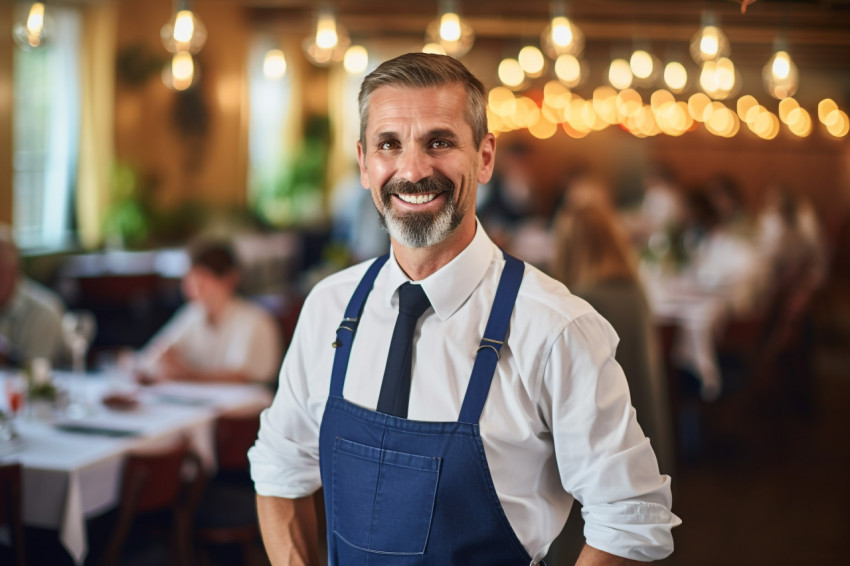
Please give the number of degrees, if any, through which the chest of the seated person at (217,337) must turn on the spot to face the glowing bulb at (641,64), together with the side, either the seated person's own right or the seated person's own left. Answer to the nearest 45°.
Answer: approximately 180°

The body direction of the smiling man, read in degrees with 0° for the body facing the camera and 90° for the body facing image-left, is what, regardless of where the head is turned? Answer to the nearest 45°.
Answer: approximately 45°

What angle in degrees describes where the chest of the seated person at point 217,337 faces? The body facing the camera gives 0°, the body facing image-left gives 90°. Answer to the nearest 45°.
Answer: approximately 45°

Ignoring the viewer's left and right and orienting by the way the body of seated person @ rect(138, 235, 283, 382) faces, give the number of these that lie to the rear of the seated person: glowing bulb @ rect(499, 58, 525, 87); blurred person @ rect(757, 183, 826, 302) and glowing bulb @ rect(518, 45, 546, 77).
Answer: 3

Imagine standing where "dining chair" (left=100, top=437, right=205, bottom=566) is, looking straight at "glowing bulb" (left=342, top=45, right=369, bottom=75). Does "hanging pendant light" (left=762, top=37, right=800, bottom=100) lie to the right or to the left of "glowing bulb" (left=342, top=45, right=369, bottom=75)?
right

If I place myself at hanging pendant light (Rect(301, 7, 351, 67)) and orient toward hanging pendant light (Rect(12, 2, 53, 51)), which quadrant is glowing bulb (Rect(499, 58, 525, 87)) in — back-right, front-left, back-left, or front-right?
back-right

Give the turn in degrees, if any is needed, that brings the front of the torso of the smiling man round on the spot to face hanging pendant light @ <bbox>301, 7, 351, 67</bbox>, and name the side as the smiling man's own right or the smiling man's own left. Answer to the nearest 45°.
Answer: approximately 135° to the smiling man's own right

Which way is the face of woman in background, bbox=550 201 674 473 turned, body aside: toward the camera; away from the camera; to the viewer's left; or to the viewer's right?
away from the camera

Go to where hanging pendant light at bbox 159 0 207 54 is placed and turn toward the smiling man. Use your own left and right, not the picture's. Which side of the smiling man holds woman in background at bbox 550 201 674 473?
left

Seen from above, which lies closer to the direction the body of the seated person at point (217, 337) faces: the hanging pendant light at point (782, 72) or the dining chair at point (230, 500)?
the dining chair
